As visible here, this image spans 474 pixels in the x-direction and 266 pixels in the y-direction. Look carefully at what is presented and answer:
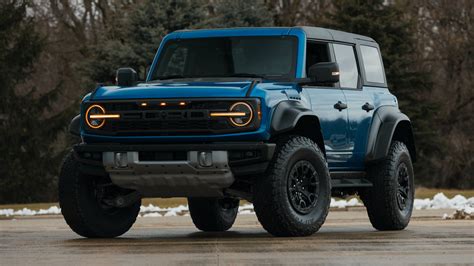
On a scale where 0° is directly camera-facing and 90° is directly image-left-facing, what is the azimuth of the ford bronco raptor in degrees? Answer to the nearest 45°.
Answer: approximately 45°

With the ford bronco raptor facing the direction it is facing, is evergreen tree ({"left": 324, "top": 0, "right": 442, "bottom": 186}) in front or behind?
behind

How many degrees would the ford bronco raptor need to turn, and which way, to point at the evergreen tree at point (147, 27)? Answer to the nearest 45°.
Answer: approximately 135° to its right

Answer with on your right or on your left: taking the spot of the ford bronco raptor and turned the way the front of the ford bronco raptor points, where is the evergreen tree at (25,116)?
on your right

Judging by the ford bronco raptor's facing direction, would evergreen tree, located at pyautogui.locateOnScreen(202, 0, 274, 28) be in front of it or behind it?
behind
